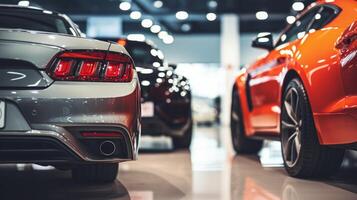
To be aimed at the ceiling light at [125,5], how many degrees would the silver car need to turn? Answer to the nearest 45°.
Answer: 0° — it already faces it

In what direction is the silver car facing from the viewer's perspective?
away from the camera

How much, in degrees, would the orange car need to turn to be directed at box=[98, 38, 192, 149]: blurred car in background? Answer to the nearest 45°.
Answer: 0° — it already faces it

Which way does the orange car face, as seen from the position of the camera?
facing away from the viewer and to the left of the viewer

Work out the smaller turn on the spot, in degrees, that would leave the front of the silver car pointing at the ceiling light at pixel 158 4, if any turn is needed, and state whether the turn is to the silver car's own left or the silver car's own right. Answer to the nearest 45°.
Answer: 0° — it already faces it

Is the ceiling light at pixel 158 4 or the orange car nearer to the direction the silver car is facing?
the ceiling light
